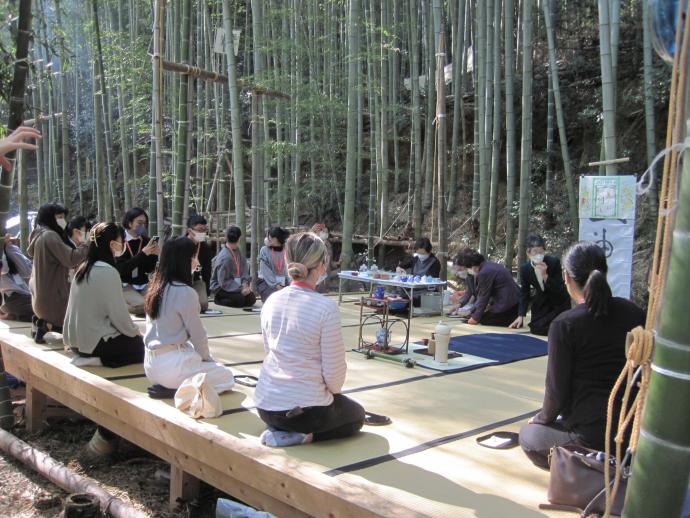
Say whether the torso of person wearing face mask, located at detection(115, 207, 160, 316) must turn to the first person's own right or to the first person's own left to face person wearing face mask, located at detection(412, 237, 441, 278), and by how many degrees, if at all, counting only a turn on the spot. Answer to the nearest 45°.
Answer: approximately 45° to the first person's own left

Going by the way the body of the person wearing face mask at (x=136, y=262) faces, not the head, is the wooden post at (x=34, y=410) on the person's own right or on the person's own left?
on the person's own right

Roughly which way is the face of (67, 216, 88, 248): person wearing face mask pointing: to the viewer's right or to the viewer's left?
to the viewer's right

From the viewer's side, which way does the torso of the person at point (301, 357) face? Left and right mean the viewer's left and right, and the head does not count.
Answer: facing away from the viewer and to the right of the viewer

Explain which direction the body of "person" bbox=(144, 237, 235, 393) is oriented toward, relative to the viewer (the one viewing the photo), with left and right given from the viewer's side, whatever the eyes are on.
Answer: facing away from the viewer and to the right of the viewer

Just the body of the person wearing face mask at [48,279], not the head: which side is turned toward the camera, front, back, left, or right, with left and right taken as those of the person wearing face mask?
right

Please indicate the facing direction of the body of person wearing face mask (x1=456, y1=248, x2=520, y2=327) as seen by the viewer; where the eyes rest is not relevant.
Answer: to the viewer's left

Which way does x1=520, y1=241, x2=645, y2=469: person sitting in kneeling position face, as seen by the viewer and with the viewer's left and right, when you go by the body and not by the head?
facing away from the viewer and to the left of the viewer

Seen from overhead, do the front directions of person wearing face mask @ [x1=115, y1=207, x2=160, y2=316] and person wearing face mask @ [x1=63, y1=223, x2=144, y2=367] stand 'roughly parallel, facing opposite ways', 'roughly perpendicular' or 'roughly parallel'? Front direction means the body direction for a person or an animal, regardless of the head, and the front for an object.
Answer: roughly perpendicular

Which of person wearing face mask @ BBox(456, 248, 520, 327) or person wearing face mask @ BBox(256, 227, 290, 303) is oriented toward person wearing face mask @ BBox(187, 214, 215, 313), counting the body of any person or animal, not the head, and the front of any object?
person wearing face mask @ BBox(456, 248, 520, 327)

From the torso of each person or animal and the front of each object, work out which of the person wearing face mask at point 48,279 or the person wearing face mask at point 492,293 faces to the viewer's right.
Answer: the person wearing face mask at point 48,279
